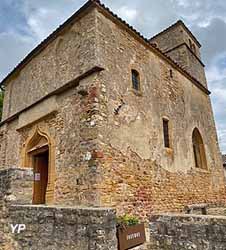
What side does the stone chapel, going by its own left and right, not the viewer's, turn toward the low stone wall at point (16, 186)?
front

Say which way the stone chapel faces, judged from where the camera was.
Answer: facing the viewer and to the left of the viewer

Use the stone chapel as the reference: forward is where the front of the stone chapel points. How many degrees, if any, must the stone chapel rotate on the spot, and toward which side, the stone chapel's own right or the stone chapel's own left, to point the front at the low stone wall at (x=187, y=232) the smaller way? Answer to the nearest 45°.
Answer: approximately 45° to the stone chapel's own left

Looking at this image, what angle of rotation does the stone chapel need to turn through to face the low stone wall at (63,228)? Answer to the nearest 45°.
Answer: approximately 45° to its left

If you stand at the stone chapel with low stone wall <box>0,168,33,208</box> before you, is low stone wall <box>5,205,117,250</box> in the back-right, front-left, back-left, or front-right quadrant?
front-left

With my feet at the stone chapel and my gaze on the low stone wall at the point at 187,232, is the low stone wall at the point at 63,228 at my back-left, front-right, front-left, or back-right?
front-right
